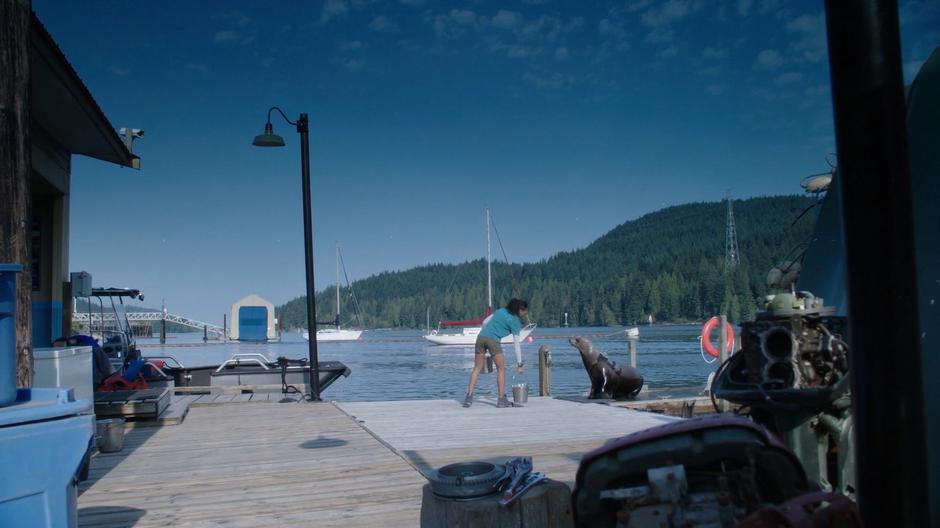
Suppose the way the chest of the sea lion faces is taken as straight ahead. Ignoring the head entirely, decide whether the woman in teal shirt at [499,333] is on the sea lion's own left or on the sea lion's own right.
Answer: on the sea lion's own left

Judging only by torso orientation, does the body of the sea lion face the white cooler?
no

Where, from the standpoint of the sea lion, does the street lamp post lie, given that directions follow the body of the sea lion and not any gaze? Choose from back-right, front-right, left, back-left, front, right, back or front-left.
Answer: front-left

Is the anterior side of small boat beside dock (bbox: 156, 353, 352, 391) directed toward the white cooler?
no

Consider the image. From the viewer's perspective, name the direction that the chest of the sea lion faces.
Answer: to the viewer's left

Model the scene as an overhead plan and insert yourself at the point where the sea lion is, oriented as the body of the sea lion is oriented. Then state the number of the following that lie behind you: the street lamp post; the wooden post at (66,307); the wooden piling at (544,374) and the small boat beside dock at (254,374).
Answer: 0

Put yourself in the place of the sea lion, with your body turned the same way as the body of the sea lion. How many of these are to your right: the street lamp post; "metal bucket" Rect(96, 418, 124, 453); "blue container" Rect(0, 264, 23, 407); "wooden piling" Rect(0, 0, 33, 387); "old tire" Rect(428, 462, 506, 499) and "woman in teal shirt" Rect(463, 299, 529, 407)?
0

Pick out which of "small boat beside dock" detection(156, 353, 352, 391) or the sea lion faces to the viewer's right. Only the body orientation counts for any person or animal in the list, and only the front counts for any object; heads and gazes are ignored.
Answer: the small boat beside dock

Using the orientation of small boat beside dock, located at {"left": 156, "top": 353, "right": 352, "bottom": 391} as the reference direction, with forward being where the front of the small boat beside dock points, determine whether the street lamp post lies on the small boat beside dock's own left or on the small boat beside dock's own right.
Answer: on the small boat beside dock's own right

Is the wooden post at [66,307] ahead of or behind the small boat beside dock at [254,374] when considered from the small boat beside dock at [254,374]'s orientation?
behind

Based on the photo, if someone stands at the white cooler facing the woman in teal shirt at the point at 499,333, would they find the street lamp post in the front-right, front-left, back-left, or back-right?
front-left

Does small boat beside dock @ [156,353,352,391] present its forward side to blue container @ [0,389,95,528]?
no

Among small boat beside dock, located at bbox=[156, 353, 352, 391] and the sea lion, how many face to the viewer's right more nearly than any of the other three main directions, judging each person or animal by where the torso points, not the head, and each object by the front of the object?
1

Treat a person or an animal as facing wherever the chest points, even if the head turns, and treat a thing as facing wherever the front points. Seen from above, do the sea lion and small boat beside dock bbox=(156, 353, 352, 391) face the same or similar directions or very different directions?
very different directions

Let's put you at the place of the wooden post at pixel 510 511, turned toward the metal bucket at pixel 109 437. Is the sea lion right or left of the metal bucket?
right

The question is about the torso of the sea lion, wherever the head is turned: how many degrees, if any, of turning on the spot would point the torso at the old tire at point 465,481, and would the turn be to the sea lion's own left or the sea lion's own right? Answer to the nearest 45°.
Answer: approximately 90° to the sea lion's own left

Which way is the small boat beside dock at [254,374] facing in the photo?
to the viewer's right

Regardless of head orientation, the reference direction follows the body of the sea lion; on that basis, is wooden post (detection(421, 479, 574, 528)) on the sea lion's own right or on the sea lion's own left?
on the sea lion's own left
